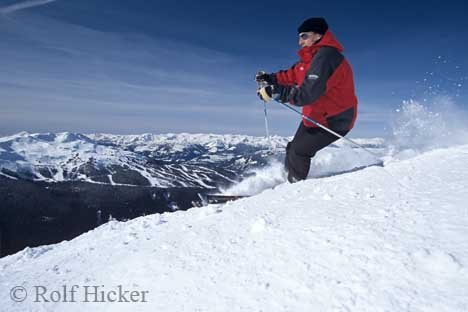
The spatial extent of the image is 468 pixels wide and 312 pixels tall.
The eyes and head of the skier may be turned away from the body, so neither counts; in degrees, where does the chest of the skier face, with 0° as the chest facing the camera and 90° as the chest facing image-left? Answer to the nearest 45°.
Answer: approximately 90°
